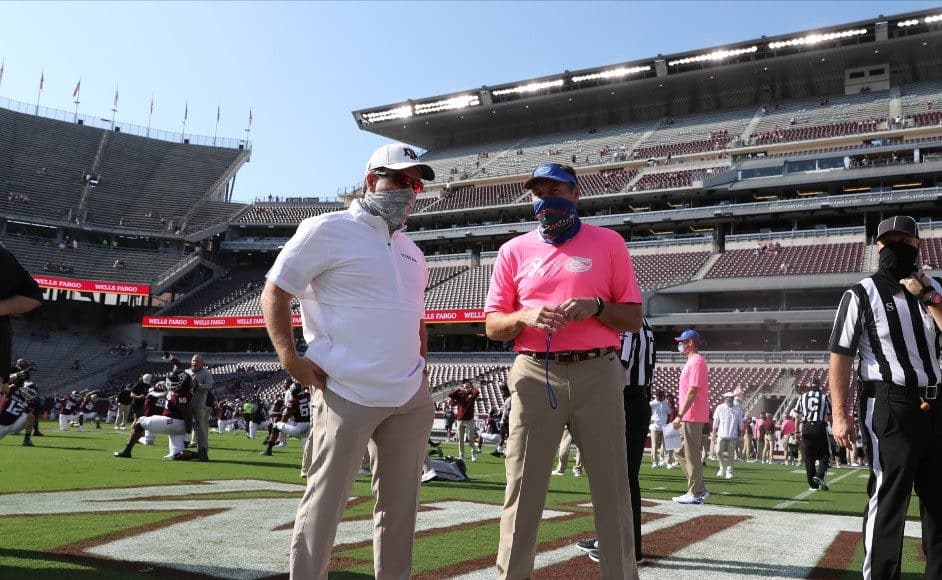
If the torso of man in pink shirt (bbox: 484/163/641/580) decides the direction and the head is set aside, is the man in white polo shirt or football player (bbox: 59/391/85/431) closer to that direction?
the man in white polo shirt

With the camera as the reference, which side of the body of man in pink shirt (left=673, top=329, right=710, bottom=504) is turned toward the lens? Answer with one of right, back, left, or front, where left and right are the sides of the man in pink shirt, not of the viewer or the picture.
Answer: left

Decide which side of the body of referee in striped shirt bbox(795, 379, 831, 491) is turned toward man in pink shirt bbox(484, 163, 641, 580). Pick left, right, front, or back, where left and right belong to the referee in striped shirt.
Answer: back

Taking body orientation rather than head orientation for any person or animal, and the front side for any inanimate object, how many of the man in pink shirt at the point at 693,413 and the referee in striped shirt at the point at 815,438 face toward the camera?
0

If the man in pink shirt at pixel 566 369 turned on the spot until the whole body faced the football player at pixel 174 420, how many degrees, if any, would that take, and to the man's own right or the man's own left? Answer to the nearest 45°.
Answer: approximately 135° to the man's own right

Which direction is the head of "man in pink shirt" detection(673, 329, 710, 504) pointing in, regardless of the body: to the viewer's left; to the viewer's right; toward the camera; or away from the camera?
to the viewer's left

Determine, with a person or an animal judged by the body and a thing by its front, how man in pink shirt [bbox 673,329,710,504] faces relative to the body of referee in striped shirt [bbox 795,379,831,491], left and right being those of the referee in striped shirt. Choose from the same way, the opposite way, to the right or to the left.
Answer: to the left

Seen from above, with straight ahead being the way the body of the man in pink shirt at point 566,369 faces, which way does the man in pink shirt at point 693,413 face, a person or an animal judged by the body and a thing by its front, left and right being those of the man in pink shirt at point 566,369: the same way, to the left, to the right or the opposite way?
to the right

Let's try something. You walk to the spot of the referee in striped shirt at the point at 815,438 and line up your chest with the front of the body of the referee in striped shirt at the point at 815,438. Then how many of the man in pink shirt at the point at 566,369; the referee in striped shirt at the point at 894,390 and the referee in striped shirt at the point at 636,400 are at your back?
3

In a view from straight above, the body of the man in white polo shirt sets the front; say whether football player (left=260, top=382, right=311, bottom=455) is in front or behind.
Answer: behind

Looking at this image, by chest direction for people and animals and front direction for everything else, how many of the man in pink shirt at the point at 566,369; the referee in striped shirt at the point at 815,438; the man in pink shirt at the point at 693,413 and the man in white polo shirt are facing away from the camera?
1

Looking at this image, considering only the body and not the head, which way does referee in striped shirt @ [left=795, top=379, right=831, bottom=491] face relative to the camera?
away from the camera
